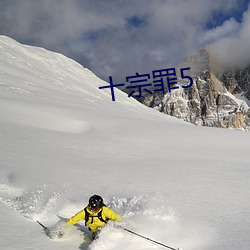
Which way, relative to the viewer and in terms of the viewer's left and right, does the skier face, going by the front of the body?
facing the viewer
